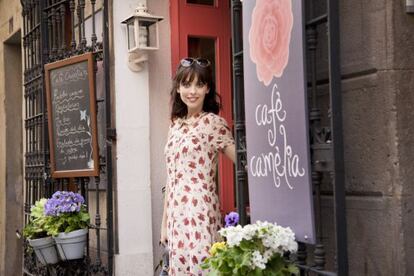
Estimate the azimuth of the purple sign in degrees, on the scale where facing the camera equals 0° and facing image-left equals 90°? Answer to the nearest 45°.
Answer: approximately 45°

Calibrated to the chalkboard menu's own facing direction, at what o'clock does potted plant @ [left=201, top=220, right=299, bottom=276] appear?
The potted plant is roughly at 10 o'clock from the chalkboard menu.

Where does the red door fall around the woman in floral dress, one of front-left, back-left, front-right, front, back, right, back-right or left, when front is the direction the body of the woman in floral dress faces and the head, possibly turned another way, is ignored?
back-right

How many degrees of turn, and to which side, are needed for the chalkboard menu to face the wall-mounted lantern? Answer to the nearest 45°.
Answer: approximately 90° to its left

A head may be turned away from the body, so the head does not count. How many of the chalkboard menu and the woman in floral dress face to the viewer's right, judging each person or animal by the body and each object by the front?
0

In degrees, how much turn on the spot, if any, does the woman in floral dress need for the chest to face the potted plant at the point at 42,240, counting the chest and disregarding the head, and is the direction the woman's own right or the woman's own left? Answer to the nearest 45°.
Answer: approximately 90° to the woman's own right

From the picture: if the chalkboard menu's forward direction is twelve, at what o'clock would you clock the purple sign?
The purple sign is roughly at 10 o'clock from the chalkboard menu.

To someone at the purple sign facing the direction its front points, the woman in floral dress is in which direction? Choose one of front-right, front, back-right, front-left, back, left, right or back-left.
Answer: right

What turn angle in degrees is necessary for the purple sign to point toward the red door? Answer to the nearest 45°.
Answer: approximately 135° to its right

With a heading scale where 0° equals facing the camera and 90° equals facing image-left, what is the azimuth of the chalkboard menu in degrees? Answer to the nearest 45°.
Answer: approximately 45°

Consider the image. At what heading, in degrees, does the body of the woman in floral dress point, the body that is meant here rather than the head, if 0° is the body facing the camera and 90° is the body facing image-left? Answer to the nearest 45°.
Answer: approximately 45°
